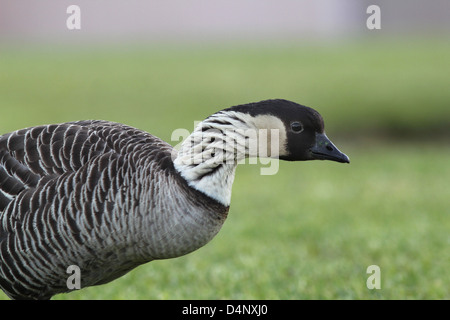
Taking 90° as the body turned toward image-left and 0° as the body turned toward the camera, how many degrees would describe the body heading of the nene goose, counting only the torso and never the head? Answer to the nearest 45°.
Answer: approximately 270°
